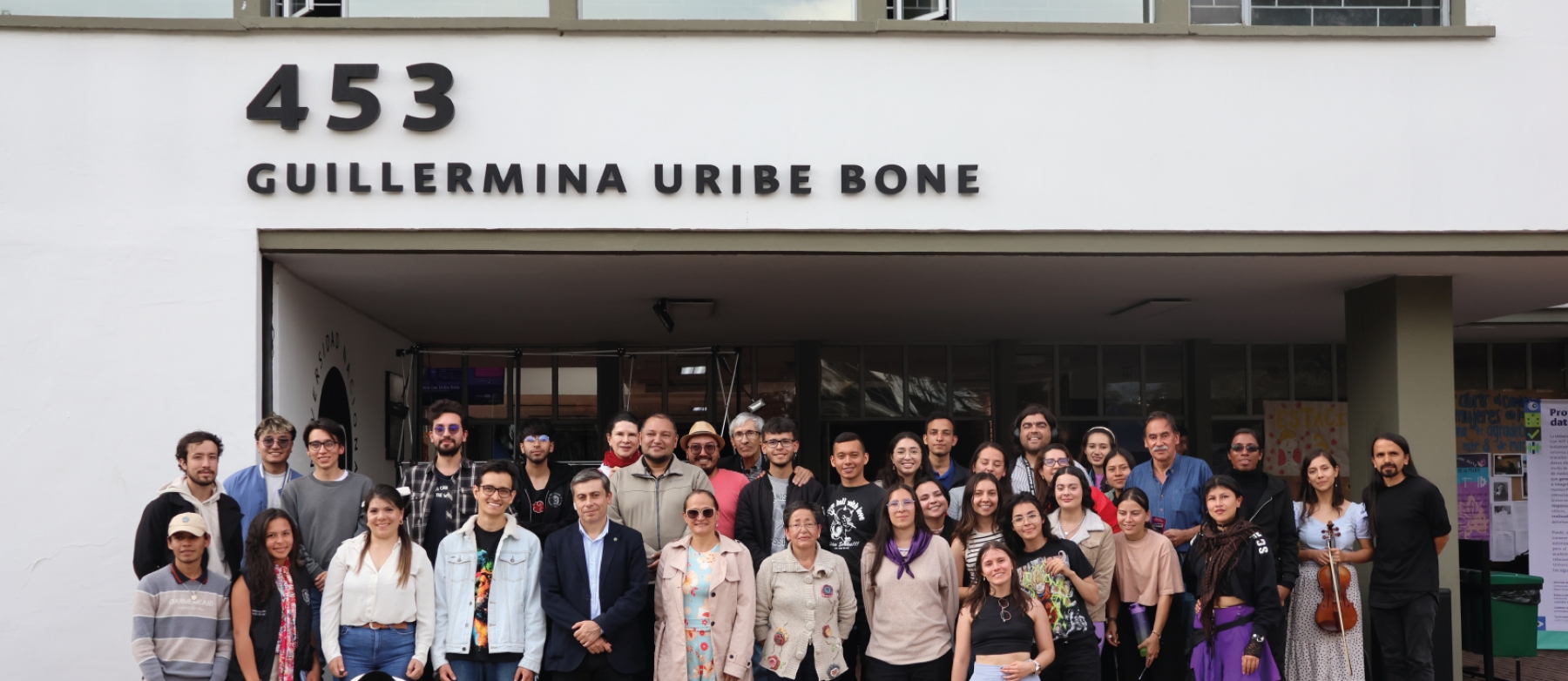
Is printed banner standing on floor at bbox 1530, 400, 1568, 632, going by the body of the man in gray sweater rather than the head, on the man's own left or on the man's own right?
on the man's own left

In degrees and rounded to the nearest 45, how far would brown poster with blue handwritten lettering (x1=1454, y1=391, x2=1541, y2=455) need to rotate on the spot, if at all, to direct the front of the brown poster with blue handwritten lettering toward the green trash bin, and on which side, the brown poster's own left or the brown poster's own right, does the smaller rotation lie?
0° — it already faces it

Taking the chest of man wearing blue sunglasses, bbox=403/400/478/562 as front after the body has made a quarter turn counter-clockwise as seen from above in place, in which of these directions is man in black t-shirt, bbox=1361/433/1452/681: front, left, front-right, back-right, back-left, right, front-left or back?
front

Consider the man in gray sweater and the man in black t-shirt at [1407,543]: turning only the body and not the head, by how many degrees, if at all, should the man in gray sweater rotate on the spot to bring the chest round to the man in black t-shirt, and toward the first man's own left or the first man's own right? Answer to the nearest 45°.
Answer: approximately 90° to the first man's own left

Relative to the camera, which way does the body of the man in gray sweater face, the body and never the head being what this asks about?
toward the camera

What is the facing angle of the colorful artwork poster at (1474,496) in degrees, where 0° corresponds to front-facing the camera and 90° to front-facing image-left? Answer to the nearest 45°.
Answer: approximately 0°

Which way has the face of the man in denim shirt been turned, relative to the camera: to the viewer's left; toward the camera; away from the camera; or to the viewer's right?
toward the camera

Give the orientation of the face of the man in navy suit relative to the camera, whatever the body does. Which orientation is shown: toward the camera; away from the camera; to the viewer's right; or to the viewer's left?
toward the camera

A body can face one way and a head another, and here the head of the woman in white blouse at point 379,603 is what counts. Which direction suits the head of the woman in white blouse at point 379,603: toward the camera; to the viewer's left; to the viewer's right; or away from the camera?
toward the camera

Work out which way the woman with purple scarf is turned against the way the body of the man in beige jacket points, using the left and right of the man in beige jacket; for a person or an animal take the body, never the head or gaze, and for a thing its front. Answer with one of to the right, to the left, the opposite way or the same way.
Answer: the same way

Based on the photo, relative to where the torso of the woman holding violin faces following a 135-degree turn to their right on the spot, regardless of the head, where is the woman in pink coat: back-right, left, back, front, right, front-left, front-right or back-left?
left

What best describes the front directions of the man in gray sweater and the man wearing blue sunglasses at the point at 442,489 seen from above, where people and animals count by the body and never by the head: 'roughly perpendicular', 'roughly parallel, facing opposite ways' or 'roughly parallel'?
roughly parallel

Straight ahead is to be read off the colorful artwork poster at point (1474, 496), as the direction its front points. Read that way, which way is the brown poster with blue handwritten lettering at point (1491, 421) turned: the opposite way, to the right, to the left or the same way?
the same way

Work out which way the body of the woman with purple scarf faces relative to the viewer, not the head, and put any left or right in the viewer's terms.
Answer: facing the viewer

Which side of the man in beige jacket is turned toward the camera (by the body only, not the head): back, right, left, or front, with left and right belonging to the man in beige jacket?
front
